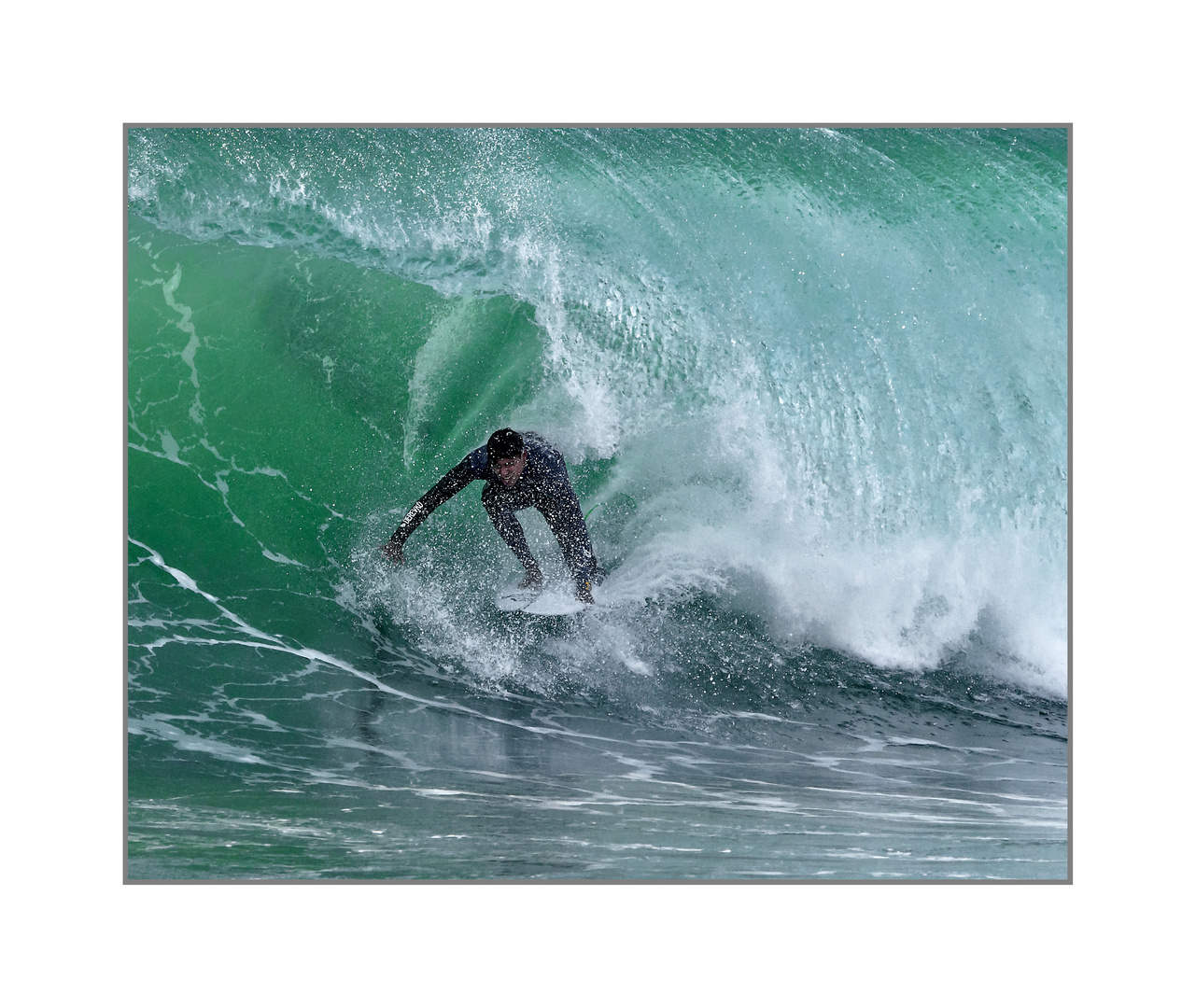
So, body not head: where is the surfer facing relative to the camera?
toward the camera
